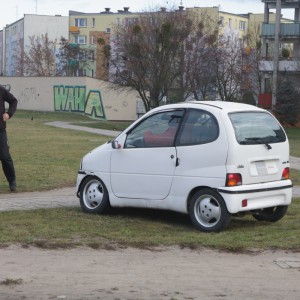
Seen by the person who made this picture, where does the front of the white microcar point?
facing away from the viewer and to the left of the viewer
